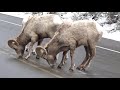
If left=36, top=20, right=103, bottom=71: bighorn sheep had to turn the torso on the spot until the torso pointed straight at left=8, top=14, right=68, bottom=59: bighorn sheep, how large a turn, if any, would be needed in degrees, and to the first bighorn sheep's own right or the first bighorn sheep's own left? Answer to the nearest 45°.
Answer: approximately 45° to the first bighorn sheep's own right

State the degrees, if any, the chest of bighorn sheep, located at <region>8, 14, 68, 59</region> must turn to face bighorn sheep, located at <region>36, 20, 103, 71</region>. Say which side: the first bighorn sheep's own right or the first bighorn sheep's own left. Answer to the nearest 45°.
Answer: approximately 135° to the first bighorn sheep's own left

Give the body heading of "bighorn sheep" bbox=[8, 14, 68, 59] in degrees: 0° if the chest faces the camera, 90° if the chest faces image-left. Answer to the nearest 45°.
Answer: approximately 90°

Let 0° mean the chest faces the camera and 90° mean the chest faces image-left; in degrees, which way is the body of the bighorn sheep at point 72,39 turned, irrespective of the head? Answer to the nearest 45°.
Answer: approximately 90°

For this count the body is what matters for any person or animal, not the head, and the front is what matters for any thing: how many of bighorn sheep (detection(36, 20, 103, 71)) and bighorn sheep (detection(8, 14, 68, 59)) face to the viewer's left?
2

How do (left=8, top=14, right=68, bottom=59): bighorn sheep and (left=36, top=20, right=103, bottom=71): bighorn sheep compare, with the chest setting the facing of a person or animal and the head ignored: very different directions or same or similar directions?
same or similar directions
